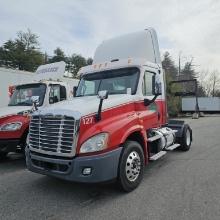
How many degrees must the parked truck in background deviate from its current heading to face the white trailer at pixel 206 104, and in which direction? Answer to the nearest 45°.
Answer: approximately 180°

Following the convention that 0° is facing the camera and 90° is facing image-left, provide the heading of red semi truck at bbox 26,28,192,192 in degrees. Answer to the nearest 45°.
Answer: approximately 45°

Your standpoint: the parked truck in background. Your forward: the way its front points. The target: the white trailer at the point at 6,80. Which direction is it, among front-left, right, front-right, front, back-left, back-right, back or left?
back-right

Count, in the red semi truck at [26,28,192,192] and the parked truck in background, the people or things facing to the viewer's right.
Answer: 0

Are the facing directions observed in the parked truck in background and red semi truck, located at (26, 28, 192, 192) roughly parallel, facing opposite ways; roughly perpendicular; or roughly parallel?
roughly parallel

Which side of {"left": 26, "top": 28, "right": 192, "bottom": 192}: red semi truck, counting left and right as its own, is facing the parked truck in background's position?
right

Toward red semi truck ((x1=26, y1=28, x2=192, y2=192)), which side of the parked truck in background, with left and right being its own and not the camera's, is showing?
left

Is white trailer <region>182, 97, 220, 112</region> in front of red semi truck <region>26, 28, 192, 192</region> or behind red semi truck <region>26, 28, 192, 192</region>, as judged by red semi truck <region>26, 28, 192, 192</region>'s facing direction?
behind

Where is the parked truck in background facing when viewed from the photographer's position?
facing the viewer and to the left of the viewer
